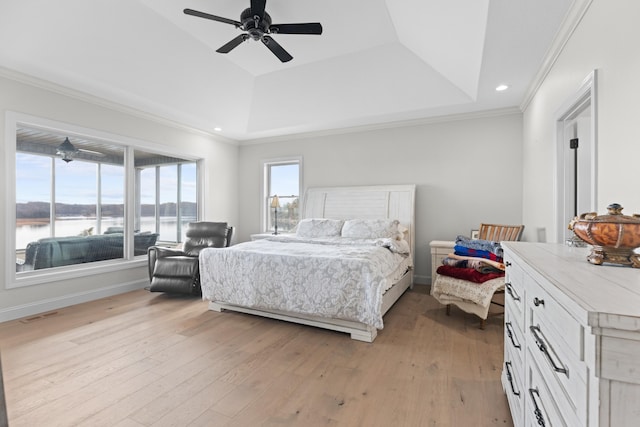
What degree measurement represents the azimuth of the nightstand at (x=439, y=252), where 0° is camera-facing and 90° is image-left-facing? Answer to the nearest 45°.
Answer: approximately 0°

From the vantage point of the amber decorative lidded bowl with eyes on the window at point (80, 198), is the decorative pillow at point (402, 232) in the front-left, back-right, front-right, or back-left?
front-right

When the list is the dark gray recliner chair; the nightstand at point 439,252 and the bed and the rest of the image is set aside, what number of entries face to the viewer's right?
0

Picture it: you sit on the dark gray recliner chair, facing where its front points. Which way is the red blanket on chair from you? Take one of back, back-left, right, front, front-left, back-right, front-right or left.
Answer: left

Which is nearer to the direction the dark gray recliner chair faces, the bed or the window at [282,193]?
the bed

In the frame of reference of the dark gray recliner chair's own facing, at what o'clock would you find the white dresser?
The white dresser is roughly at 10 o'clock from the dark gray recliner chair.

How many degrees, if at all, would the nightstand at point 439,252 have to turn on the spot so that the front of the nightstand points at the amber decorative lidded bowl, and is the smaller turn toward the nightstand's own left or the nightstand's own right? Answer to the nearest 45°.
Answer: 0° — it already faces it

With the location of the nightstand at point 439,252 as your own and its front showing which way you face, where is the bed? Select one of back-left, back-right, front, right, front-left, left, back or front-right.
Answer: front-right

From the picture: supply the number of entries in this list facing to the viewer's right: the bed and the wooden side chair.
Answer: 0

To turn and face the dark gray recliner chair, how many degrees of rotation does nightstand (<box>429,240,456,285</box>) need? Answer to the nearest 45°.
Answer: approximately 45° to its right

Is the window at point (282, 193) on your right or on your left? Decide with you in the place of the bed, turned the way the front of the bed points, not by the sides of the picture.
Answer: on your right

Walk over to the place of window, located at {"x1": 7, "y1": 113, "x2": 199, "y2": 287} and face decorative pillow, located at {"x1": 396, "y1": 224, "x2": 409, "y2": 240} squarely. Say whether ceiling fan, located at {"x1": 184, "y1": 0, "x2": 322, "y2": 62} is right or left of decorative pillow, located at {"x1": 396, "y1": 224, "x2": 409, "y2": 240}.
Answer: right

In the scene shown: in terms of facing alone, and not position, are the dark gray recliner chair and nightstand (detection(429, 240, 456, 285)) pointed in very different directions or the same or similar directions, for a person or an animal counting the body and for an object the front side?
same or similar directions

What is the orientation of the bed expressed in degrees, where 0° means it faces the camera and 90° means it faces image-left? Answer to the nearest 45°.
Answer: approximately 45°

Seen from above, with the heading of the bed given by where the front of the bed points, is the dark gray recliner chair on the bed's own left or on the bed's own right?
on the bed's own right
